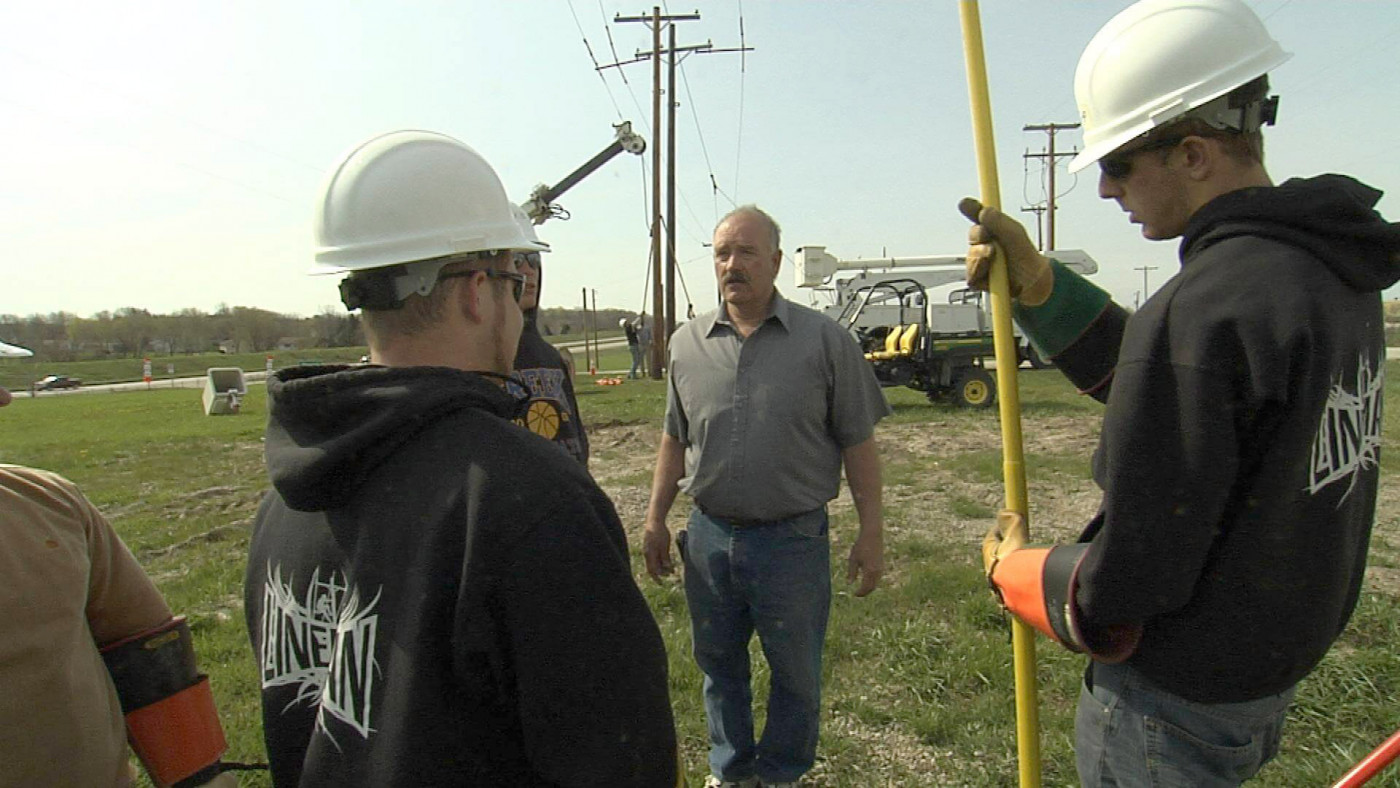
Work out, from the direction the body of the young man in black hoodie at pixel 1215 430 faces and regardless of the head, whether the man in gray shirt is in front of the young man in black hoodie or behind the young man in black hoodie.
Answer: in front

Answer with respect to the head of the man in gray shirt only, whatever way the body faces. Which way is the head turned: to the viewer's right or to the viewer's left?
to the viewer's left

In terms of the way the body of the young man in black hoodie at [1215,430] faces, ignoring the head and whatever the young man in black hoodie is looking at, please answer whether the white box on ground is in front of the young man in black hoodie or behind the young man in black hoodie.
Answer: in front

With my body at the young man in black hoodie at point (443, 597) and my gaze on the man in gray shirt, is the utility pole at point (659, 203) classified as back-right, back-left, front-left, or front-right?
front-left

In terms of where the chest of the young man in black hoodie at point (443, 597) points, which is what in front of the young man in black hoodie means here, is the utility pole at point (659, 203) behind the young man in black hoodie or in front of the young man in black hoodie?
in front

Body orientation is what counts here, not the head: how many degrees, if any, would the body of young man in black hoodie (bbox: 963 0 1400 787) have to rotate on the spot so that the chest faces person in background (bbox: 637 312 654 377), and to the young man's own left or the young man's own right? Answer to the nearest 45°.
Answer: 0° — they already face them

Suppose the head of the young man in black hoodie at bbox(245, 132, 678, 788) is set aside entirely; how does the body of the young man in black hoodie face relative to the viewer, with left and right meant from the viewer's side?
facing away from the viewer and to the right of the viewer

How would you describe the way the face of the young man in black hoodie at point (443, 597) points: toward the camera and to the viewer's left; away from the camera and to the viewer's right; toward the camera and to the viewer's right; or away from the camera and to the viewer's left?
away from the camera and to the viewer's right

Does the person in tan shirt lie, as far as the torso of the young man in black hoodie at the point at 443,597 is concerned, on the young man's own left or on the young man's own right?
on the young man's own left

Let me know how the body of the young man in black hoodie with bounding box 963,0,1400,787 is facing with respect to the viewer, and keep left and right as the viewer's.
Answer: facing away from the viewer and to the left of the viewer

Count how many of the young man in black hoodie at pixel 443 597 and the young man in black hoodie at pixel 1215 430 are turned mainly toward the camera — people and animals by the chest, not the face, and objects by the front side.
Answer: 0

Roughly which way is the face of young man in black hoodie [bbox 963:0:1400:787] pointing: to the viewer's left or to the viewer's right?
to the viewer's left

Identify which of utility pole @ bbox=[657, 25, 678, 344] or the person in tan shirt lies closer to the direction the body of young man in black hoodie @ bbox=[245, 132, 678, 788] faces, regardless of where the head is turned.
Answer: the utility pole

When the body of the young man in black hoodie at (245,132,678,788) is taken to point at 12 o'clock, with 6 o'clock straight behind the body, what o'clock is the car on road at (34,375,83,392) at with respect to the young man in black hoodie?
The car on road is roughly at 10 o'clock from the young man in black hoodie.
